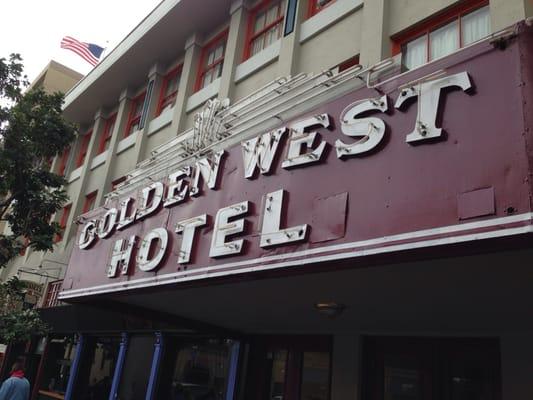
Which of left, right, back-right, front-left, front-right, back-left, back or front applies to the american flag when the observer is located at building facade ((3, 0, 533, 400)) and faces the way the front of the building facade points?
right

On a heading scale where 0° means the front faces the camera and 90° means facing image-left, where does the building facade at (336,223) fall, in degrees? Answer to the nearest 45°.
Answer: approximately 45°

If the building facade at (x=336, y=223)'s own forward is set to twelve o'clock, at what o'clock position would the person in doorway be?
The person in doorway is roughly at 3 o'clock from the building facade.

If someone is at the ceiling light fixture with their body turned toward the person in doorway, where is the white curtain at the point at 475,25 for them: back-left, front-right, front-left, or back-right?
back-right
